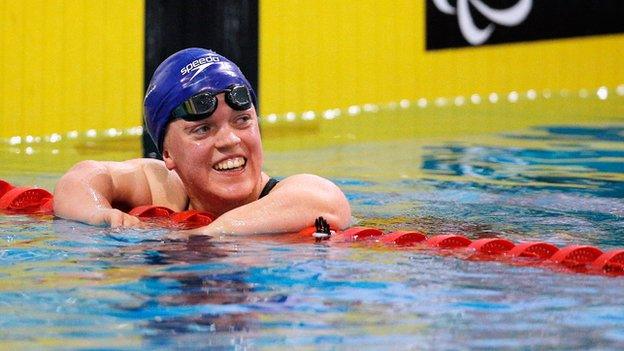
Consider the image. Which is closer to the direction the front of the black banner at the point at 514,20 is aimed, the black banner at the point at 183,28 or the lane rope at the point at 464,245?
the lane rope

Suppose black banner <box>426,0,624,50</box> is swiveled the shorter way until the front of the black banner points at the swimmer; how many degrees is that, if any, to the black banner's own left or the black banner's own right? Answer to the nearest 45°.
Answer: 0° — it already faces them

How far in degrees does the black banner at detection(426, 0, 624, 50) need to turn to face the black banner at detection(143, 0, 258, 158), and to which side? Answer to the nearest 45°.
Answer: approximately 45° to its right

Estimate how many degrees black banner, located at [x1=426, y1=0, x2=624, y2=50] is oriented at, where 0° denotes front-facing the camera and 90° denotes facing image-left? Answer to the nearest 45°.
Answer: approximately 0°

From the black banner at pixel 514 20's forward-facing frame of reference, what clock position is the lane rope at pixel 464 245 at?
The lane rope is roughly at 12 o'clock from the black banner.

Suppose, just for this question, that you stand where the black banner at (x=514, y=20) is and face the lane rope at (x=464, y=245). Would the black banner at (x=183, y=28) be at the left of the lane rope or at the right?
right
